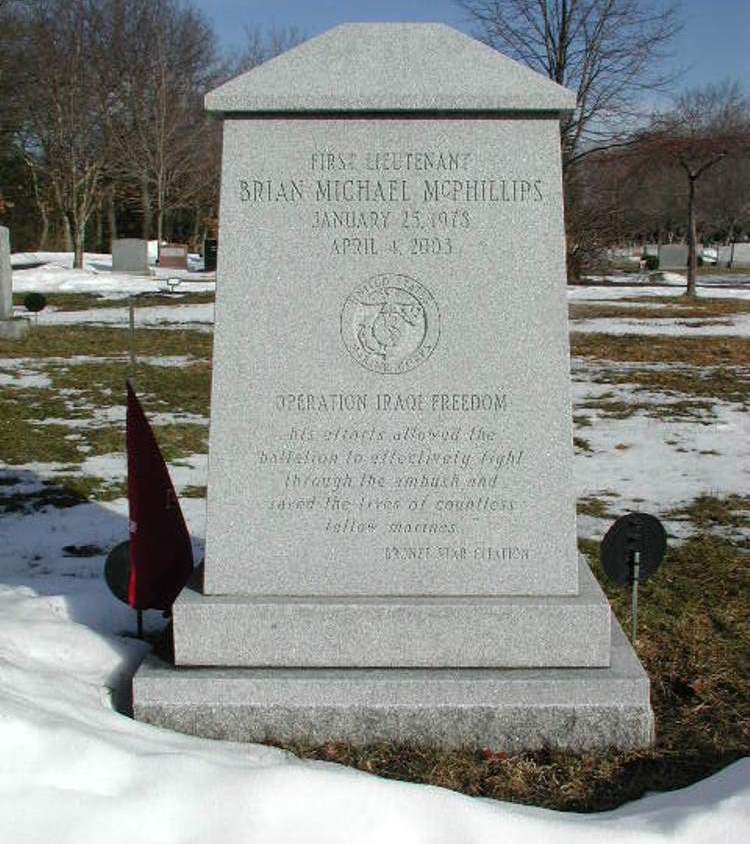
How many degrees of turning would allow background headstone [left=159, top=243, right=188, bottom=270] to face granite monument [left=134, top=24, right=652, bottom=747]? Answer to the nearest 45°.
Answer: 0° — it already faces it

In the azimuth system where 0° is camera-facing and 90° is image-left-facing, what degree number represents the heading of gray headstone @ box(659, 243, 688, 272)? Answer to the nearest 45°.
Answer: approximately 0°

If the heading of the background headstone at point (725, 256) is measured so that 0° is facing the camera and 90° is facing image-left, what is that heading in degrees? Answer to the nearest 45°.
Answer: approximately 0°

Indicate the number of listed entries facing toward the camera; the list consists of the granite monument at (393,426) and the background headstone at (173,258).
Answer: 2

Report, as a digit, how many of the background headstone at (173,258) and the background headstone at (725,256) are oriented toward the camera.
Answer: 2

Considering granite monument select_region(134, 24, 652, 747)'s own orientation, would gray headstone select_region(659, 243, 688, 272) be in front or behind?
behind

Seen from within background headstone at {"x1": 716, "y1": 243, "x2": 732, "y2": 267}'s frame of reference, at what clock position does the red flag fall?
The red flag is roughly at 12 o'clock from the background headstone.

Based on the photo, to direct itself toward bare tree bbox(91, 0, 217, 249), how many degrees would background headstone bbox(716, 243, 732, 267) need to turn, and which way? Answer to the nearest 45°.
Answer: approximately 45° to its right
